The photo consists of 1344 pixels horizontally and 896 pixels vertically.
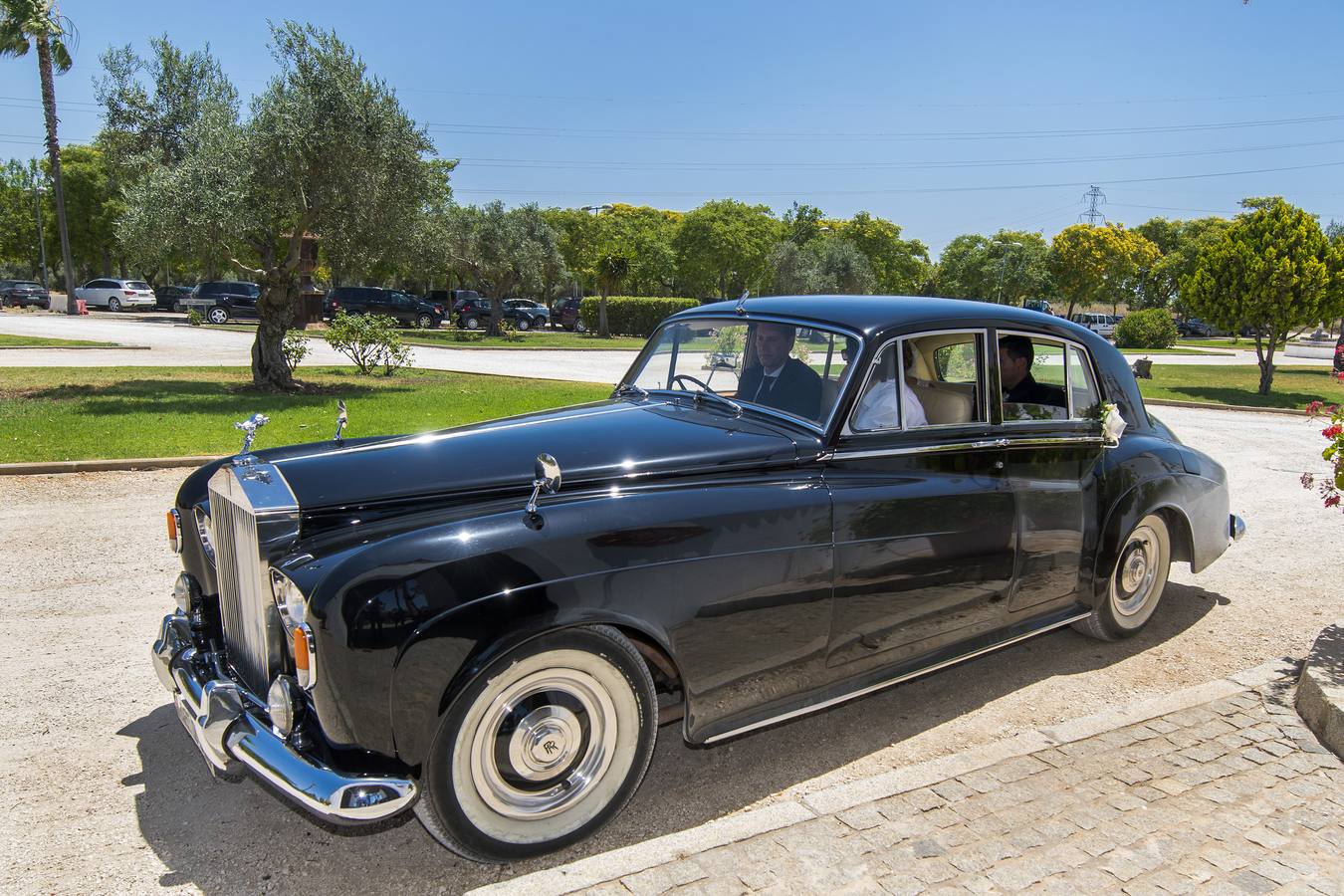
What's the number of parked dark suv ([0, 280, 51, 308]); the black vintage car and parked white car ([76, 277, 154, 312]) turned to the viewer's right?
0

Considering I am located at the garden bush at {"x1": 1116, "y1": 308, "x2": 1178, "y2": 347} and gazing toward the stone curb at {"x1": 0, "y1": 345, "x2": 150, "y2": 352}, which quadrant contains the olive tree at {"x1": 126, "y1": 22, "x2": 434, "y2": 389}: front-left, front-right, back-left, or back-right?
front-left

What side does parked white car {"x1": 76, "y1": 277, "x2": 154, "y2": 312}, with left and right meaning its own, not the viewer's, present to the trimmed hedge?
back

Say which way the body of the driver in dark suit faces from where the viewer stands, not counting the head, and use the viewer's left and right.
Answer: facing the viewer and to the left of the viewer

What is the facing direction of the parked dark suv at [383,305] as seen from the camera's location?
facing the viewer and to the right of the viewer

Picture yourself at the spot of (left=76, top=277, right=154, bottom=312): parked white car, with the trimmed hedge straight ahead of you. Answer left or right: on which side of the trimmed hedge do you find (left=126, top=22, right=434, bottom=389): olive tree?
right

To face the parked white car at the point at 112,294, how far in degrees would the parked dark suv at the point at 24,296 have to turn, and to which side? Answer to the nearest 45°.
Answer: approximately 180°

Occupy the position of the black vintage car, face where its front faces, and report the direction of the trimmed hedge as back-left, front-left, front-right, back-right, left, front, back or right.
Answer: back-right

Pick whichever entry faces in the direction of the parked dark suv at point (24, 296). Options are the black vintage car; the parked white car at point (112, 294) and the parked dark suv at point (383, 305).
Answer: the parked white car

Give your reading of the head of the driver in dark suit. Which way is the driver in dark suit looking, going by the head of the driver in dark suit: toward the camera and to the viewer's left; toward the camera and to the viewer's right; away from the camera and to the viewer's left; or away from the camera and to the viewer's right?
toward the camera and to the viewer's left

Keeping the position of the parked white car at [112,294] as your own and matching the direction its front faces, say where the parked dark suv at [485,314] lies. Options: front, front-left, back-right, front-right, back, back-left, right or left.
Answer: back

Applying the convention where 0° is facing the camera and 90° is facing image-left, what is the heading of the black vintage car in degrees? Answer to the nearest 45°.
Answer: approximately 45°

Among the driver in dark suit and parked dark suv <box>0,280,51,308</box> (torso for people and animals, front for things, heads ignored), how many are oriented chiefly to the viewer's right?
0

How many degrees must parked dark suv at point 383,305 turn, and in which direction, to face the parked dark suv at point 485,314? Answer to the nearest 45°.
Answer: approximately 45° to its left
